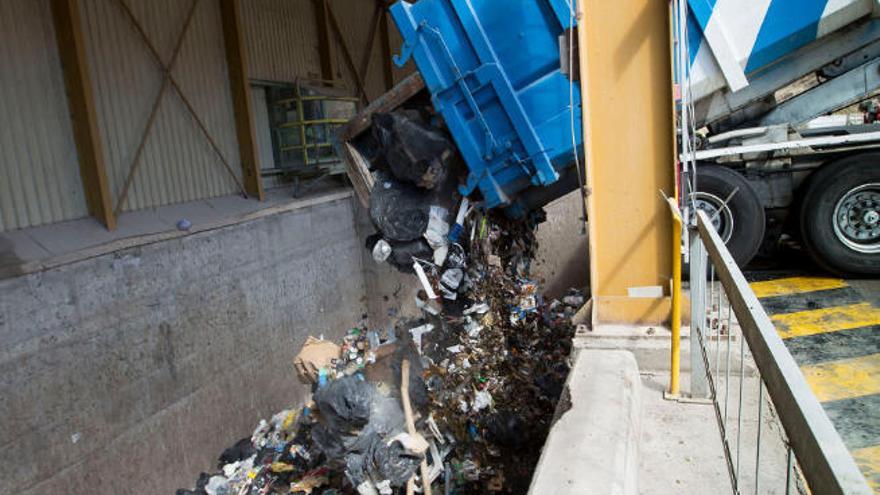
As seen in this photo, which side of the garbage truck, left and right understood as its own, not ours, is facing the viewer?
right

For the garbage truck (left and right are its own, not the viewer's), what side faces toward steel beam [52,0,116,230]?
back

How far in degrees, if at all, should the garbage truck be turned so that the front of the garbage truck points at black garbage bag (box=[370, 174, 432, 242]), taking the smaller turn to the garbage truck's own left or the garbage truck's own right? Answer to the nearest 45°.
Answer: approximately 180°

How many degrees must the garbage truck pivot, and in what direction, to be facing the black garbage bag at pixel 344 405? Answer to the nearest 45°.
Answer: approximately 135° to its right

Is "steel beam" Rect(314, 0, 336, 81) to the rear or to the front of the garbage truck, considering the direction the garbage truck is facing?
to the rear
